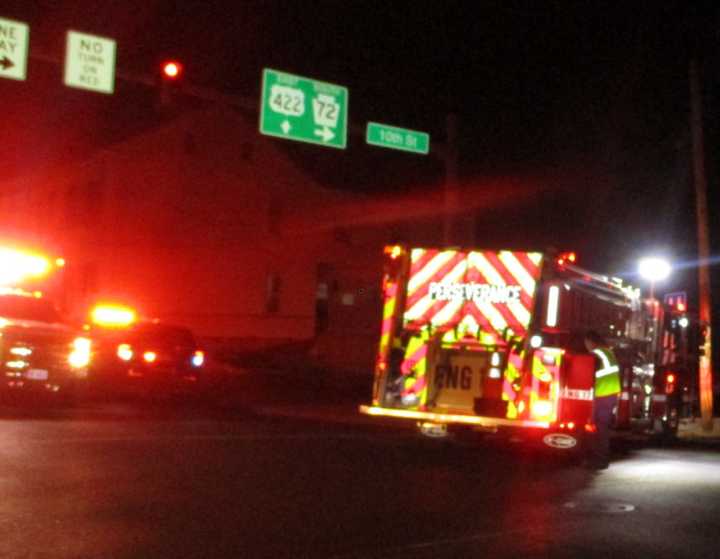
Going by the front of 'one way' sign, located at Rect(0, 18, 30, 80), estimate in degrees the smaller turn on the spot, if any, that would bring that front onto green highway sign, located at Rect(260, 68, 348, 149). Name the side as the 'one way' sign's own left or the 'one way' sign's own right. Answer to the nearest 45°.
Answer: approximately 135° to the 'one way' sign's own left

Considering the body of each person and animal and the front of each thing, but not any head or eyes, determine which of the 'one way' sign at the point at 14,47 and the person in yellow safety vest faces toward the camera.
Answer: the 'one way' sign

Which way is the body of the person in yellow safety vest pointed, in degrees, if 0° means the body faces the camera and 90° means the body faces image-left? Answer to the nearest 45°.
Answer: approximately 90°

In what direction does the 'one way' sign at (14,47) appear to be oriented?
toward the camera

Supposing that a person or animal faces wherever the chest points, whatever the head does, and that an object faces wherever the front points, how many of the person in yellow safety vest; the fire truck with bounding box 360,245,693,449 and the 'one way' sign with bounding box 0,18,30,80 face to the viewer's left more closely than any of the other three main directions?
1

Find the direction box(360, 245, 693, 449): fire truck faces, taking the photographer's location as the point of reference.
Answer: facing away from the viewer and to the right of the viewer

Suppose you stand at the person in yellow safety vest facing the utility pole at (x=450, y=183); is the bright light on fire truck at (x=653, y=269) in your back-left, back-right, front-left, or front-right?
front-right

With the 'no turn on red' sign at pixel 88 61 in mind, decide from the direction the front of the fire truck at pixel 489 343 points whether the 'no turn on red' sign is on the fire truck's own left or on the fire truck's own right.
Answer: on the fire truck's own left

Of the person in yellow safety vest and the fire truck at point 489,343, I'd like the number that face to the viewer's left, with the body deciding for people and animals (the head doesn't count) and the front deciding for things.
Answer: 1

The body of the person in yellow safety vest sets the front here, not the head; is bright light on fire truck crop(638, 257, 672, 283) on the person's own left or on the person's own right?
on the person's own right

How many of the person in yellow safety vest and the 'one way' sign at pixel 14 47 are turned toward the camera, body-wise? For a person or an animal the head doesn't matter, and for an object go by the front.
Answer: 1
